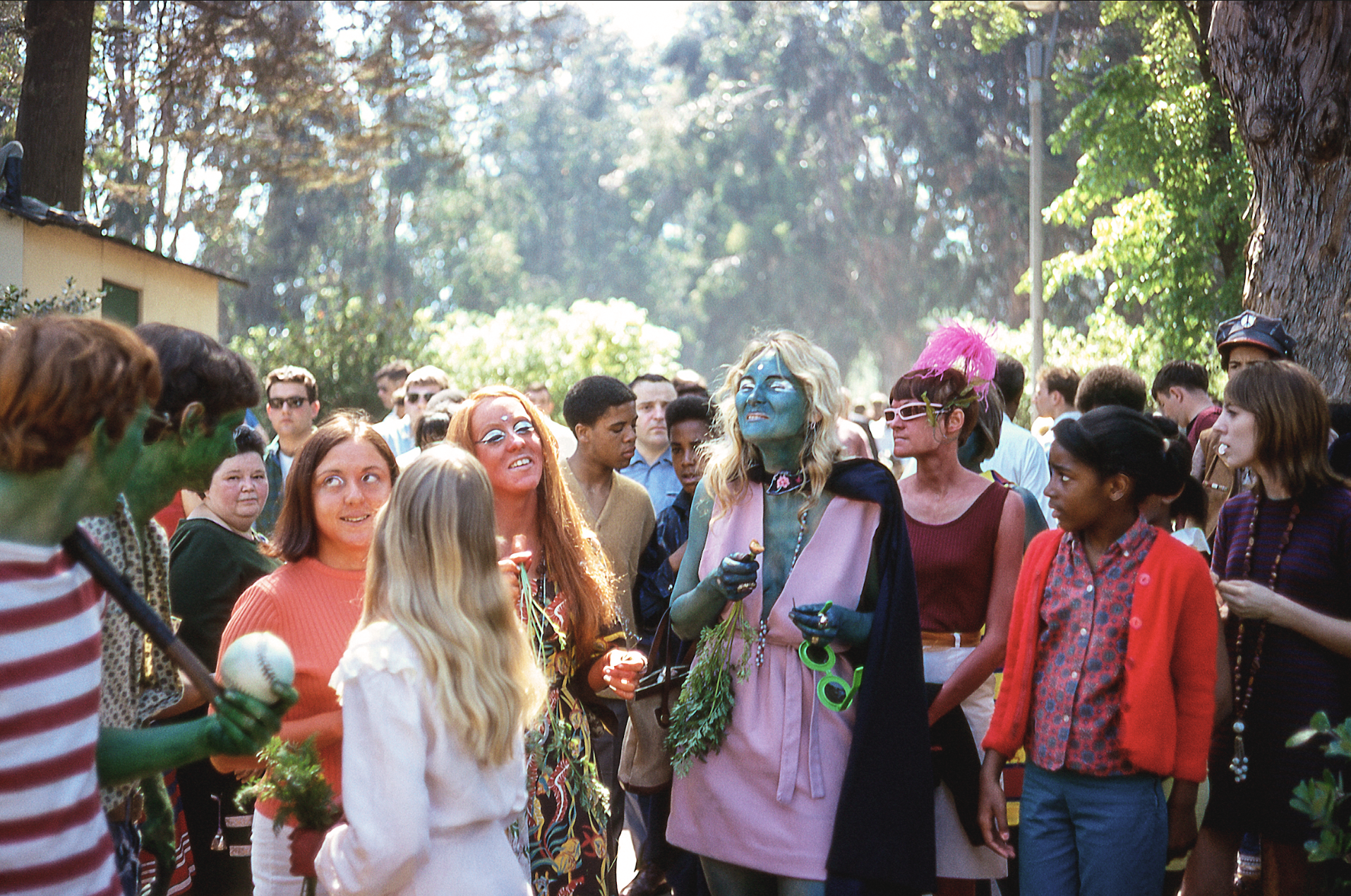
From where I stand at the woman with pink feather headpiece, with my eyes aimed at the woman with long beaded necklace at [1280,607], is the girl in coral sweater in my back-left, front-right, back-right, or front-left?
back-right

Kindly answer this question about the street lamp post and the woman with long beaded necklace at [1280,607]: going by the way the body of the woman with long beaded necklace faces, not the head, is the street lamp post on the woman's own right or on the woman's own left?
on the woman's own right

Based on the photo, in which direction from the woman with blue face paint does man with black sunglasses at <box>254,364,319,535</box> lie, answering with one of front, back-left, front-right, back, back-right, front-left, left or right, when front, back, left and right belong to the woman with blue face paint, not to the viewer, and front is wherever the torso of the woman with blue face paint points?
right

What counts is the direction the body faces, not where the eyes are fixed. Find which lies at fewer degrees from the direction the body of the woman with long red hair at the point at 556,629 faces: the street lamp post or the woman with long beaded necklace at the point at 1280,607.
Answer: the woman with long beaded necklace

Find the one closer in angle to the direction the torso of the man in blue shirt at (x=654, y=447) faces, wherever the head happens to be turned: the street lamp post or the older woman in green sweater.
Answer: the older woman in green sweater

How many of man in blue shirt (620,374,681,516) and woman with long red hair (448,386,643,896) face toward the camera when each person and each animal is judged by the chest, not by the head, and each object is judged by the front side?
2

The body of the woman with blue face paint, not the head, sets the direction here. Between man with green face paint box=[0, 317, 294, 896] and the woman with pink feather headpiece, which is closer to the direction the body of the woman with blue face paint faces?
the man with green face paint

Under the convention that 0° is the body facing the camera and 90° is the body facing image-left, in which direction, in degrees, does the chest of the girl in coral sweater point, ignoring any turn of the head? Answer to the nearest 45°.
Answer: approximately 315°

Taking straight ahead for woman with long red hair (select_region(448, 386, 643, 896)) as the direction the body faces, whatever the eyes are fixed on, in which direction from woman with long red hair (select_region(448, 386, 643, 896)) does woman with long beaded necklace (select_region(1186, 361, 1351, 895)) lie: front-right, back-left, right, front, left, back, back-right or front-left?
left

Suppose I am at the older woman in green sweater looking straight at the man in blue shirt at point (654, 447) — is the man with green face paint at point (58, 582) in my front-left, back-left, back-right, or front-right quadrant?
back-right

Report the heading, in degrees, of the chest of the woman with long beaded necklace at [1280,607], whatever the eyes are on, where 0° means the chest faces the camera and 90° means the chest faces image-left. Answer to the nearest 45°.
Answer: approximately 45°

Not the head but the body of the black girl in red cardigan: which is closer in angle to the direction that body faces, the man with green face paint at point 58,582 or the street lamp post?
the man with green face paint

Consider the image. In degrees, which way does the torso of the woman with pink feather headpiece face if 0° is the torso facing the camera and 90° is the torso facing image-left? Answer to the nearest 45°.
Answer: approximately 45°
